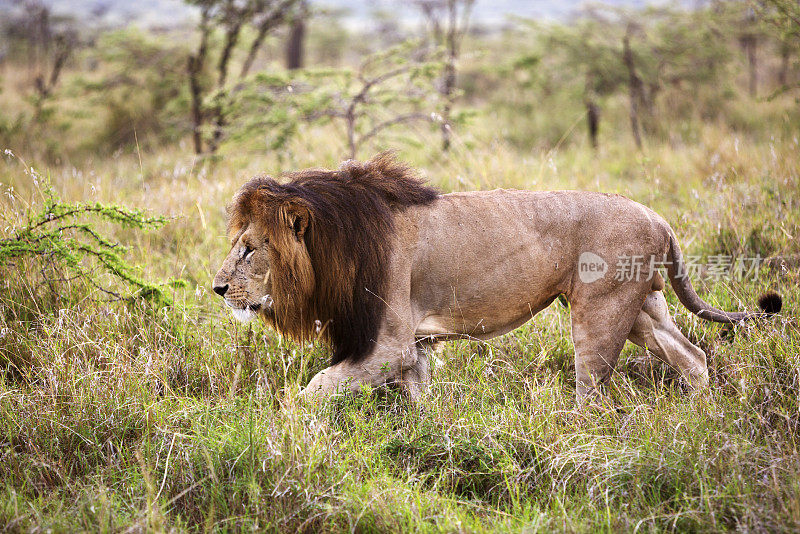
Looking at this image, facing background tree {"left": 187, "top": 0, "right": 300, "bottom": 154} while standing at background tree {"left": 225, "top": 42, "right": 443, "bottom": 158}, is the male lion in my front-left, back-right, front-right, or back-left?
back-left

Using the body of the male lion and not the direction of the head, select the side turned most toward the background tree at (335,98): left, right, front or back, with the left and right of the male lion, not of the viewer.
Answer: right

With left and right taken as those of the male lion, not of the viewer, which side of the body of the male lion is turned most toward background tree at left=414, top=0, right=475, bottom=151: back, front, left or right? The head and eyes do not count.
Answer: right

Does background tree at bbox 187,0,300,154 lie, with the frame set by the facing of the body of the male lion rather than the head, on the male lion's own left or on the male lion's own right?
on the male lion's own right

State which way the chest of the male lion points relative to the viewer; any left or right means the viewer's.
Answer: facing to the left of the viewer
